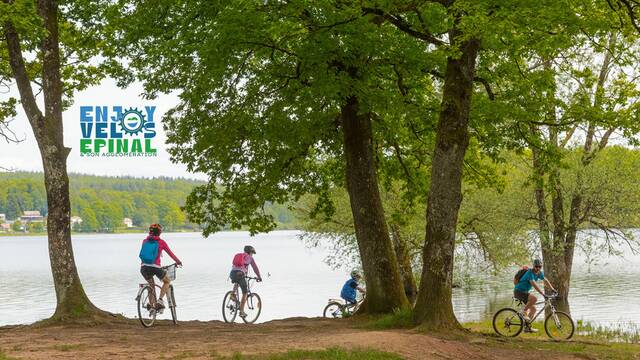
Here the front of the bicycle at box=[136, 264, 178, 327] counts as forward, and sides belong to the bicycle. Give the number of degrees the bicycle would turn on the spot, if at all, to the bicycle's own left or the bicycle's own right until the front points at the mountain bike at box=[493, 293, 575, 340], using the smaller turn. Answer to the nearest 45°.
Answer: approximately 45° to the bicycle's own right

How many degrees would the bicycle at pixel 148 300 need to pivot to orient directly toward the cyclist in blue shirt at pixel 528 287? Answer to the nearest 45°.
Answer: approximately 45° to its right

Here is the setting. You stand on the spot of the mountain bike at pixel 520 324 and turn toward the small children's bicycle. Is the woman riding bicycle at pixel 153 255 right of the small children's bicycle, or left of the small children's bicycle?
left

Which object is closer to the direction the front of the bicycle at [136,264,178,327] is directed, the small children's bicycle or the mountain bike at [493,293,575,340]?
the small children's bicycle

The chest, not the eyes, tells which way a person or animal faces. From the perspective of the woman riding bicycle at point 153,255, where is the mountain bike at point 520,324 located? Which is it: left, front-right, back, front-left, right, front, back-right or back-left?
front-right

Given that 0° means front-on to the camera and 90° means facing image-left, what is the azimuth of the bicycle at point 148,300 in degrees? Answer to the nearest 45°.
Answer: approximately 225°

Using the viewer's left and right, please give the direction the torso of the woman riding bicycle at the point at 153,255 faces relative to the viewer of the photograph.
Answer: facing away from the viewer and to the right of the viewer
